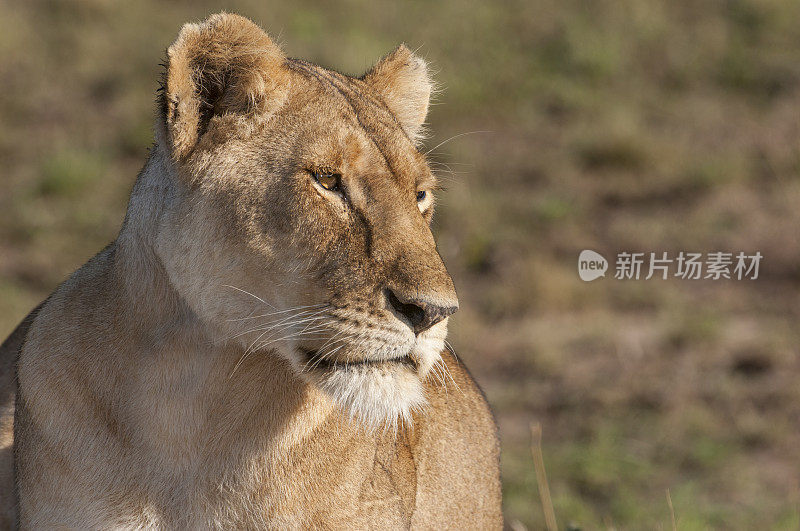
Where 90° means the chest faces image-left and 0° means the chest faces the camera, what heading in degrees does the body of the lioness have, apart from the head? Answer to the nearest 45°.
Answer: approximately 315°
